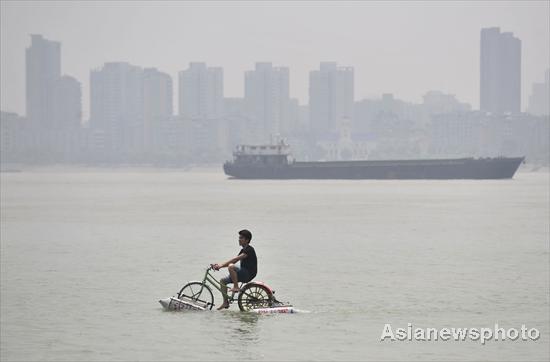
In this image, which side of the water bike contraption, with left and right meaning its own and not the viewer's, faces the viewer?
left

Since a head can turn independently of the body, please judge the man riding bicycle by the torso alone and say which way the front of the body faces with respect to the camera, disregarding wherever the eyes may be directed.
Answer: to the viewer's left
